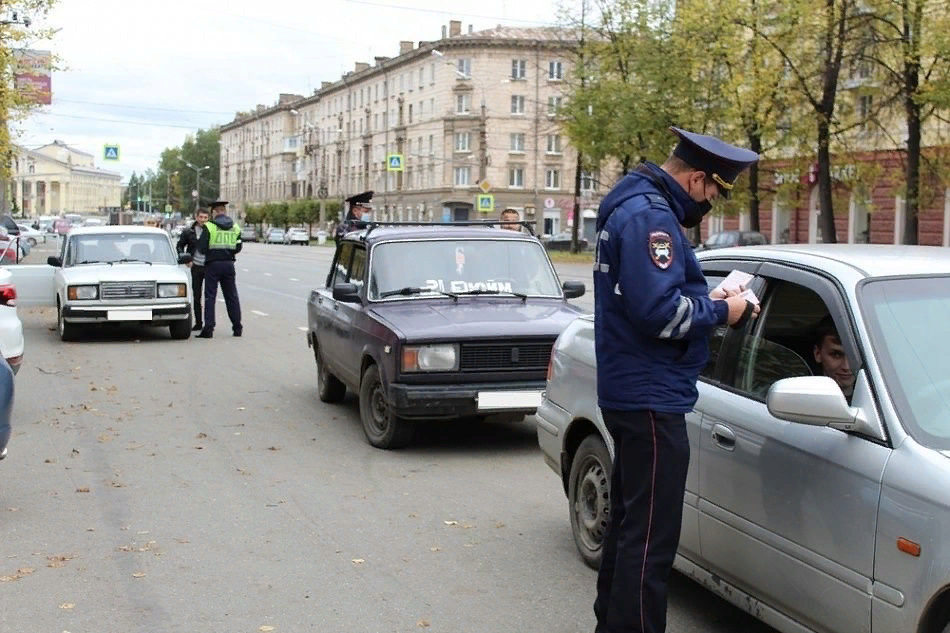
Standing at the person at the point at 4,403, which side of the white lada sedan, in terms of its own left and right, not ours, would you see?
front

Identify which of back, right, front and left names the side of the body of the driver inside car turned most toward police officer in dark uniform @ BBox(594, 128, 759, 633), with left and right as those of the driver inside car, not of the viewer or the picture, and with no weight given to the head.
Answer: right

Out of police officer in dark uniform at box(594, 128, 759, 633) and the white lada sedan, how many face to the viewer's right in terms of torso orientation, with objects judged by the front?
1

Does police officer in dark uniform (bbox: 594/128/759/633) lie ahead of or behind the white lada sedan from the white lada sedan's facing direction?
ahead

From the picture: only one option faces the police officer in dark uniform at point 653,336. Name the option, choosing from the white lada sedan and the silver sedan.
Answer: the white lada sedan

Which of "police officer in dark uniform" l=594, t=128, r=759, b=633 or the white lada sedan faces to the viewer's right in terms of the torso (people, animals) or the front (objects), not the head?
the police officer in dark uniform

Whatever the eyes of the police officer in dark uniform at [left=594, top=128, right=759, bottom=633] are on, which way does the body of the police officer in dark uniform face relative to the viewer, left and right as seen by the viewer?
facing to the right of the viewer

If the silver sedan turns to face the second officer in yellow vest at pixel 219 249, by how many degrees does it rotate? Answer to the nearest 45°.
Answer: approximately 180°

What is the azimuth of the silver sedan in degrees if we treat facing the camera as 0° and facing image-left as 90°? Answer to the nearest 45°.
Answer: approximately 315°

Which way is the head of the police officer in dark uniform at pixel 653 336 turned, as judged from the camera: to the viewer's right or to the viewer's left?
to the viewer's right

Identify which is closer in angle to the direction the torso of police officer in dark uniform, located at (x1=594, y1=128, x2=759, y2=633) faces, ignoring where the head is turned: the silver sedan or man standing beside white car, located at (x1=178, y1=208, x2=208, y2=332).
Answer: the silver sedan

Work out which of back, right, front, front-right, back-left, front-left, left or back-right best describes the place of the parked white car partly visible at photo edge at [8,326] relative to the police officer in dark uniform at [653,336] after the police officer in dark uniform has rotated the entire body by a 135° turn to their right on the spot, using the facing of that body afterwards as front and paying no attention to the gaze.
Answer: right

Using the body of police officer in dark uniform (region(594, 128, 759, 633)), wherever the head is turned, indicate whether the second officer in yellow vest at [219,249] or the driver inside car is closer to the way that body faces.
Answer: the driver inside car

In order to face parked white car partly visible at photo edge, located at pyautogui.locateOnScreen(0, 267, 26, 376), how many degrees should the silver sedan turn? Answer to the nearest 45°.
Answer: approximately 180°
